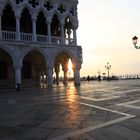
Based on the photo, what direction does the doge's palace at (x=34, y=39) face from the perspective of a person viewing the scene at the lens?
facing the viewer and to the right of the viewer
